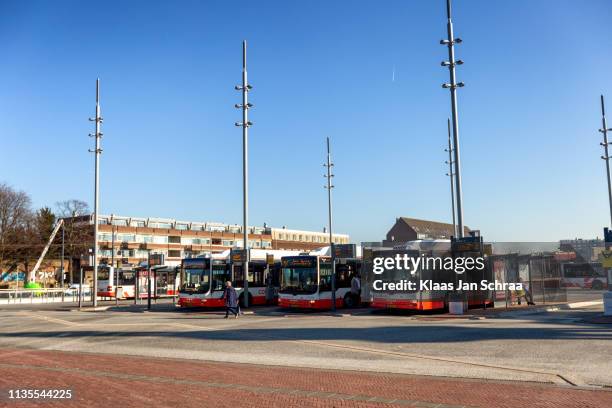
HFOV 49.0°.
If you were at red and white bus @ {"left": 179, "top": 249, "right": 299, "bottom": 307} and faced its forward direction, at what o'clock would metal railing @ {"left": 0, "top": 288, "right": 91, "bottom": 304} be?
The metal railing is roughly at 3 o'clock from the red and white bus.

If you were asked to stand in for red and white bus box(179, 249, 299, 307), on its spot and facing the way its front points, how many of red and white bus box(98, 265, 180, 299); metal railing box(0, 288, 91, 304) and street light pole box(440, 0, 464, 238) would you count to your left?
1

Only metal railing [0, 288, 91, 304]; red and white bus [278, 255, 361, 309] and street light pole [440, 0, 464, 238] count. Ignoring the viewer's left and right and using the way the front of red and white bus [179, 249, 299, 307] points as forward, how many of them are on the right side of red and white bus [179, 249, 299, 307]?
1

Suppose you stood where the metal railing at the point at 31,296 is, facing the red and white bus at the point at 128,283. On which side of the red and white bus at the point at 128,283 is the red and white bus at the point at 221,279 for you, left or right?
right

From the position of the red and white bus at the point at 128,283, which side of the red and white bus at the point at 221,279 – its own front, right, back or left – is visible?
right

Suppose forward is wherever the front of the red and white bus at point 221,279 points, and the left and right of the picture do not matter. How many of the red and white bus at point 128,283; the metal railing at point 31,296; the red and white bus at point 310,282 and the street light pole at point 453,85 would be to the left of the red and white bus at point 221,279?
2

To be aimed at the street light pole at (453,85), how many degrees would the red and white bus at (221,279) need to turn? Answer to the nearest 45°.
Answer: approximately 90° to its left

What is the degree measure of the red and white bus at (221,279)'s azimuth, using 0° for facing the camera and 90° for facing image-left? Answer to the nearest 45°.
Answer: approximately 45°

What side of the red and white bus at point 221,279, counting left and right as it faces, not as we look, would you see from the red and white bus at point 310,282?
left

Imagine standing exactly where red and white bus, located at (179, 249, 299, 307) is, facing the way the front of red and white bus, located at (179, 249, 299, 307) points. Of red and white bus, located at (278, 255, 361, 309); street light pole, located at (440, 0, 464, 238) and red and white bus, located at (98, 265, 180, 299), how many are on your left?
2
